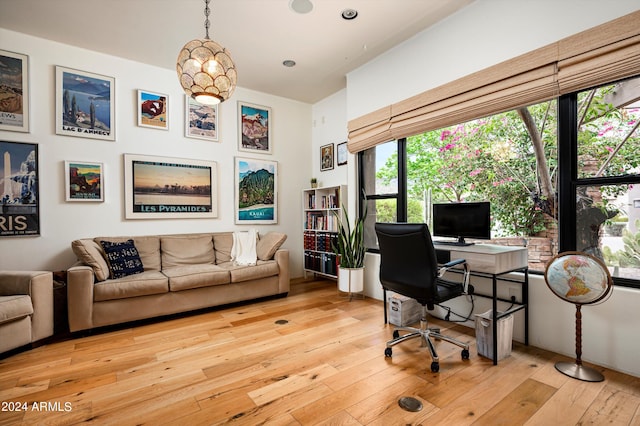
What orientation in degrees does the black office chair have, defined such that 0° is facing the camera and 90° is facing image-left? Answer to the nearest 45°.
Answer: approximately 225°

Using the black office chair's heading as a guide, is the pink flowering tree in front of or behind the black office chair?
in front

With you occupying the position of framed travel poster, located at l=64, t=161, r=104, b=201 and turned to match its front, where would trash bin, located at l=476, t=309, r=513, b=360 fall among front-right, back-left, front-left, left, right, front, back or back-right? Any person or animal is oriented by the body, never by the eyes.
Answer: front-left

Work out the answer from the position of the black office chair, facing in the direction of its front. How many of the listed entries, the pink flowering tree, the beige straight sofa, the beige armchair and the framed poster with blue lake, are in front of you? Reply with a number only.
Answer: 1

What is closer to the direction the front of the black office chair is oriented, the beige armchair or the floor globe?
the floor globe

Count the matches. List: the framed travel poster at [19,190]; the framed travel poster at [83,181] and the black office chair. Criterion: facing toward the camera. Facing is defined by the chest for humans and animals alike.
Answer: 2

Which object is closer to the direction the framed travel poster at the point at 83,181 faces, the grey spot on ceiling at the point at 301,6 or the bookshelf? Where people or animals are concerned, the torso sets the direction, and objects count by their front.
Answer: the grey spot on ceiling
